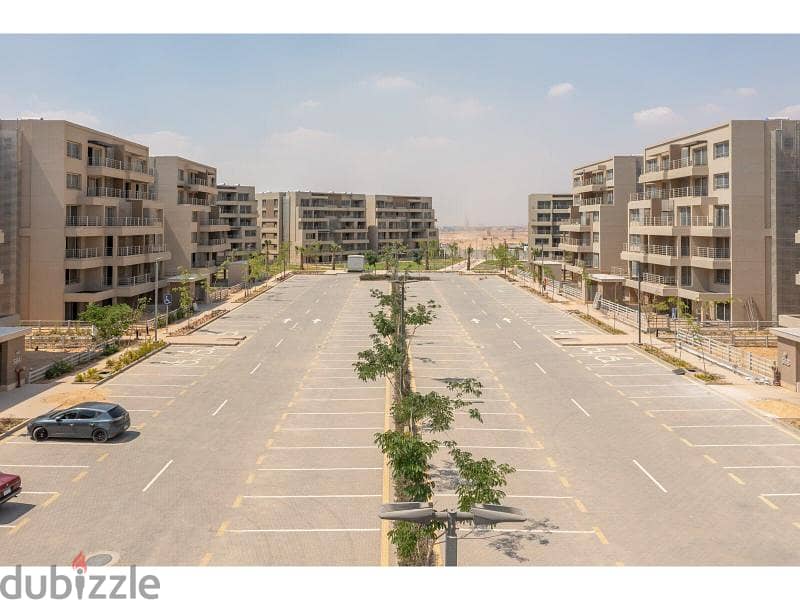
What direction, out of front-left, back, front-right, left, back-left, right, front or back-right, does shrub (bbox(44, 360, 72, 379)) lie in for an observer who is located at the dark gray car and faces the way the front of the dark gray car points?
front-right

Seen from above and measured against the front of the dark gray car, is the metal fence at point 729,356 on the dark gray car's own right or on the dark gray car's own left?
on the dark gray car's own right

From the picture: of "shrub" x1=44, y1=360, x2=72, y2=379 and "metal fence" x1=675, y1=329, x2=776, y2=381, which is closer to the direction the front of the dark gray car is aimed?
the shrub

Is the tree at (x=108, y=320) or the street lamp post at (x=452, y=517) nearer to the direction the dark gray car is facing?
the tree

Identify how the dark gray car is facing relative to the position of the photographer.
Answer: facing away from the viewer and to the left of the viewer

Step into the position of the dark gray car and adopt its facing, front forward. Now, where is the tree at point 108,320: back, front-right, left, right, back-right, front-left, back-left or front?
front-right

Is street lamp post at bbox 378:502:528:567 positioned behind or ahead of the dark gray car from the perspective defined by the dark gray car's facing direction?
behind
